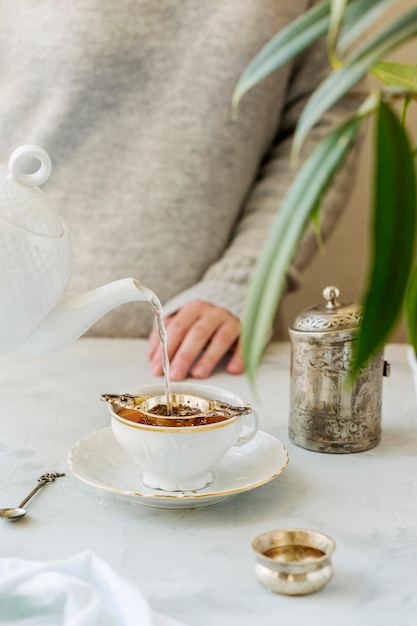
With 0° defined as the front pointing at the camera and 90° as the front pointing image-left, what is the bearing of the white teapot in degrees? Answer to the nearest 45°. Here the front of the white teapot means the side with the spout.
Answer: approximately 270°
